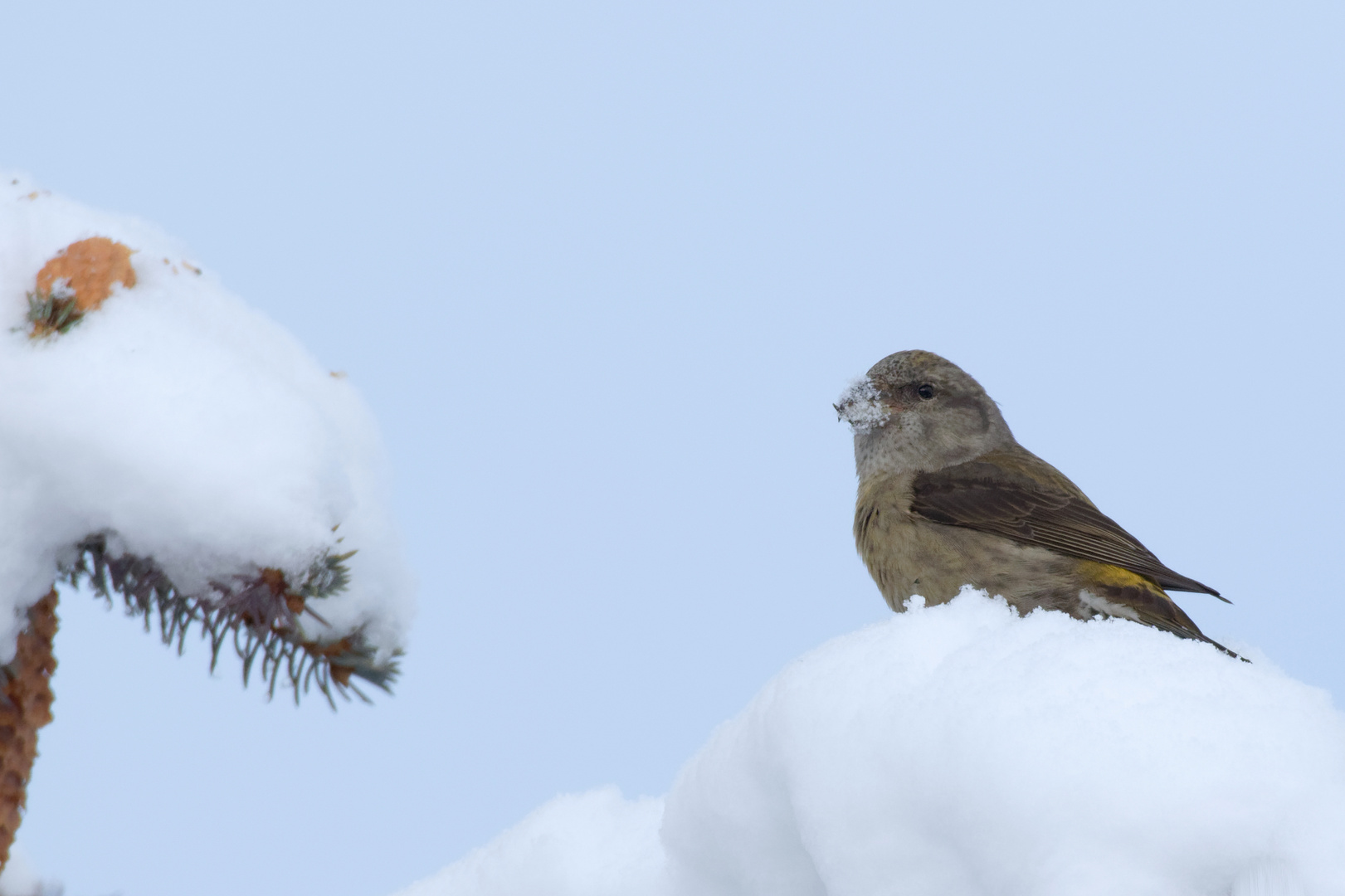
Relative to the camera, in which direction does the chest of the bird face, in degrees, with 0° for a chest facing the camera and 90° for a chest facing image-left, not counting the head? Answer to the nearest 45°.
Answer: approximately 90°
